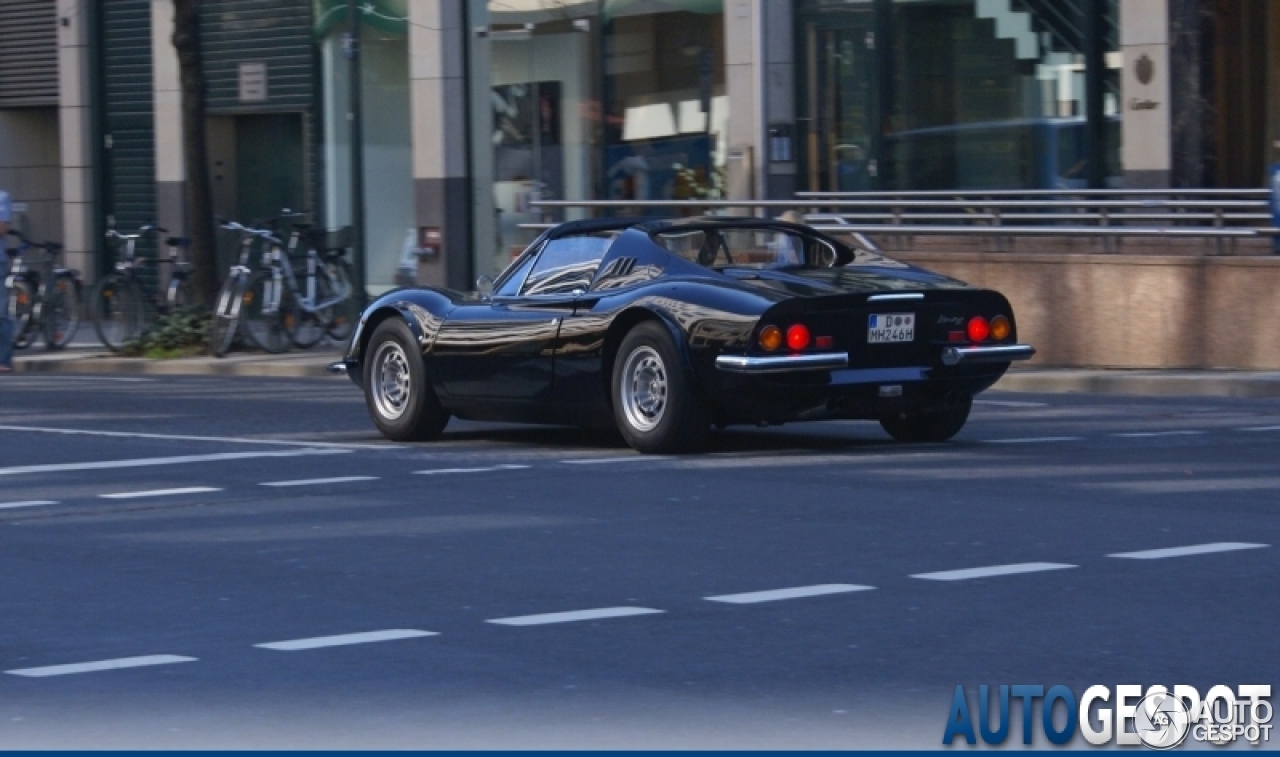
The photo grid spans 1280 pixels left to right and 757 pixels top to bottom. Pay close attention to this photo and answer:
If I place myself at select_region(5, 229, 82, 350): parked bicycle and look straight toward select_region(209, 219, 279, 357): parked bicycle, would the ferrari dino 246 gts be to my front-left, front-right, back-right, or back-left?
front-right

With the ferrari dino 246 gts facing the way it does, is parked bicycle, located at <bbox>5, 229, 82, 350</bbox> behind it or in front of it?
in front

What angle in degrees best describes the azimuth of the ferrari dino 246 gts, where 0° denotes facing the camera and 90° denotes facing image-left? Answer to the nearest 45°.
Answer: approximately 135°

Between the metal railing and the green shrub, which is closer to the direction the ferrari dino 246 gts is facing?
the green shrub

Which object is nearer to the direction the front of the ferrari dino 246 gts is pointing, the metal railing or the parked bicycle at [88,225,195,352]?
the parked bicycle

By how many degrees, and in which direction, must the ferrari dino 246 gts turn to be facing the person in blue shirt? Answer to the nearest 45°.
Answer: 0° — it already faces them

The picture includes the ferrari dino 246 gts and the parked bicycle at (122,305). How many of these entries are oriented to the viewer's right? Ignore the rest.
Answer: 0

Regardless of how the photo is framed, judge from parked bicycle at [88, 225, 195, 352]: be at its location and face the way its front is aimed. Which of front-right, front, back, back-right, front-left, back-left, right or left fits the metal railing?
left

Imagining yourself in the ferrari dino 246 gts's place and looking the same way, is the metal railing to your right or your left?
on your right
